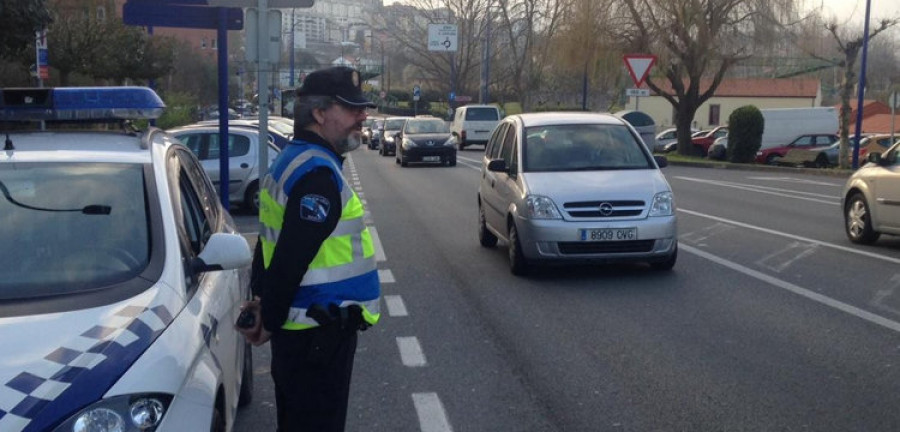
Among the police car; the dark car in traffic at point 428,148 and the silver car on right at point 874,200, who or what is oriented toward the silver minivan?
the dark car in traffic

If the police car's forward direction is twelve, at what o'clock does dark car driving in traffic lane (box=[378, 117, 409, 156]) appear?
The dark car driving in traffic lane is roughly at 5 o'clock from the police car.

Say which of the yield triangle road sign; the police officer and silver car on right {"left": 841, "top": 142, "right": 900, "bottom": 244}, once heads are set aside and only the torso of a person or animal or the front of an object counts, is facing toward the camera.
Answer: the yield triangle road sign

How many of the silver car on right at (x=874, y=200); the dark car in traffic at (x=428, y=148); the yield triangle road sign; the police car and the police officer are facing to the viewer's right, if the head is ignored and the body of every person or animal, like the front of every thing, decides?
1

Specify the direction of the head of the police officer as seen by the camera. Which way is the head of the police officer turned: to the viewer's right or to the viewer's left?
to the viewer's right

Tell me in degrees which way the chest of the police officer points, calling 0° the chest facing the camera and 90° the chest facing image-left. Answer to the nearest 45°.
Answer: approximately 270°

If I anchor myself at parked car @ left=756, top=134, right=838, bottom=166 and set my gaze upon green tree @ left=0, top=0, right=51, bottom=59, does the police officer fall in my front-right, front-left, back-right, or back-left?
front-left

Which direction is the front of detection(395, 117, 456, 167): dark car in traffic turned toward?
toward the camera

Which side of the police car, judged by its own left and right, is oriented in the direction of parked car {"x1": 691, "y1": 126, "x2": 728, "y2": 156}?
back

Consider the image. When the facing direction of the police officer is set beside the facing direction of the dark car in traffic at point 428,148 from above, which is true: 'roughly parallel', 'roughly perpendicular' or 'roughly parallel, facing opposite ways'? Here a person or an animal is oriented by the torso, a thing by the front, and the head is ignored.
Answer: roughly perpendicular

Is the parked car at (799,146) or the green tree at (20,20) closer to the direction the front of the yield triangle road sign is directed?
the green tree

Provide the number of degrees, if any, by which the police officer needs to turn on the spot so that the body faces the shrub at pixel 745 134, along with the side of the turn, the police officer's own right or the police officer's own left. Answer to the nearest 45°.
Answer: approximately 45° to the police officer's own left

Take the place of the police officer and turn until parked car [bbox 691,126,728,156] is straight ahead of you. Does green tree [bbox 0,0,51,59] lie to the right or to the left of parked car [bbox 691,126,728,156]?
left

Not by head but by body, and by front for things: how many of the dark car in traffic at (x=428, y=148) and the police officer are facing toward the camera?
1
